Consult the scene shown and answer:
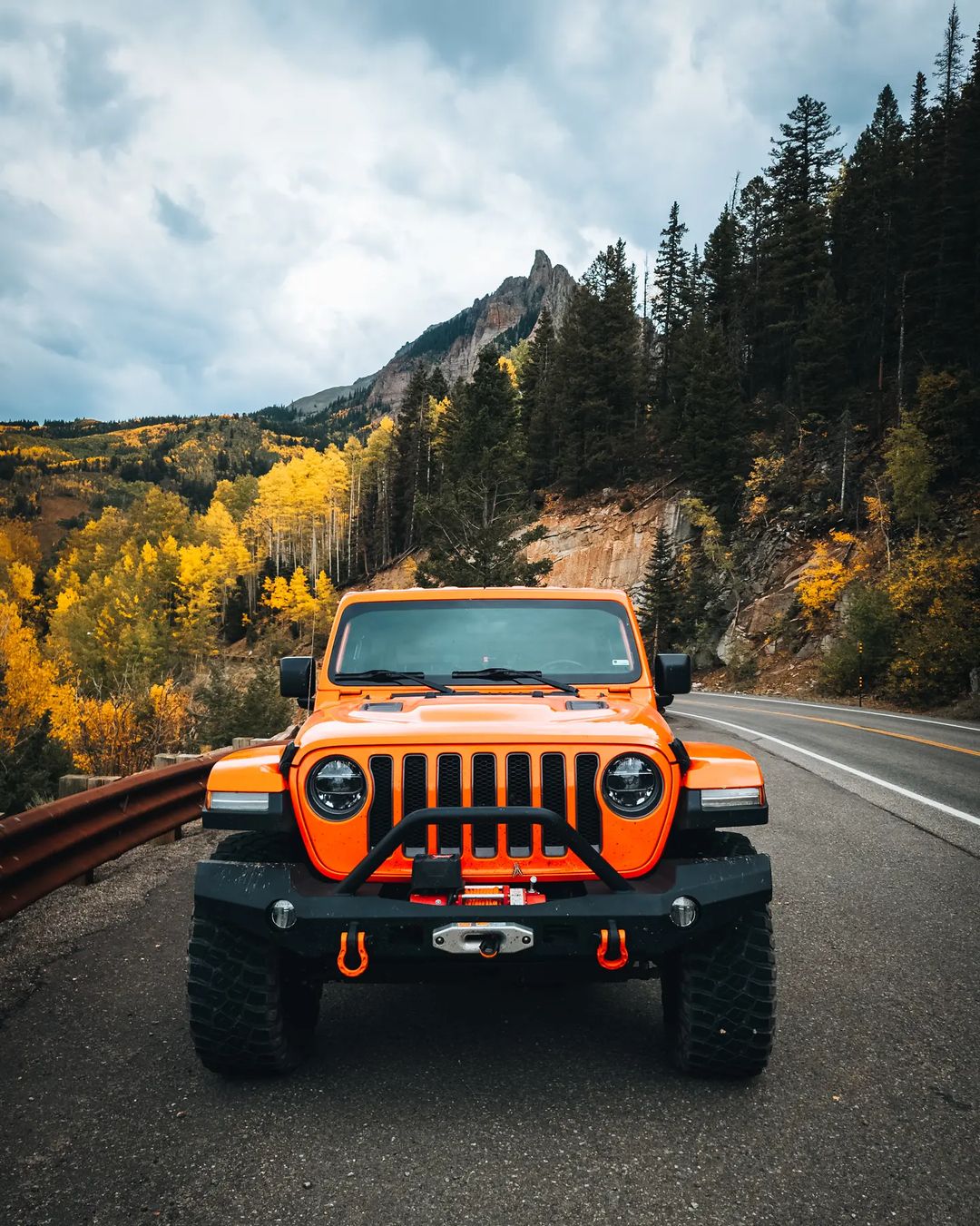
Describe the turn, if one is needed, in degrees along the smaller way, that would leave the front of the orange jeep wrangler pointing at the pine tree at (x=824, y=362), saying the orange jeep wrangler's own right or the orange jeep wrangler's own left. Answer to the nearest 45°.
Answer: approximately 135° to the orange jeep wrangler's own left

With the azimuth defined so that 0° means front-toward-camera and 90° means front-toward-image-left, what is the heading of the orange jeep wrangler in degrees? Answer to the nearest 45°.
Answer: approximately 0°

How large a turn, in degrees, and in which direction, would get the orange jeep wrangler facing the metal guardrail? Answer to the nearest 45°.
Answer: approximately 135° to its right

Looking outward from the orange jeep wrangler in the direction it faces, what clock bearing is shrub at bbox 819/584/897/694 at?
The shrub is roughly at 7 o'clock from the orange jeep wrangler.

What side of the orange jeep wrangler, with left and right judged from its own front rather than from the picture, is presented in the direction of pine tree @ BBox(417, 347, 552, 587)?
back

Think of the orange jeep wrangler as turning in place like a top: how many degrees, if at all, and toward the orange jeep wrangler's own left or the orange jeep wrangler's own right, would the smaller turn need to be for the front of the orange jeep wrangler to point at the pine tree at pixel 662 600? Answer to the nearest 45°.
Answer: approximately 180°

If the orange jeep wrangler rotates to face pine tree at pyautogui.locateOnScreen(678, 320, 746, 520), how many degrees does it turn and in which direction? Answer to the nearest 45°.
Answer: approximately 180°

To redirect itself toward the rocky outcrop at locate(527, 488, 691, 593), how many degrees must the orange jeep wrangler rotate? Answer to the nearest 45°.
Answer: approximately 180°
